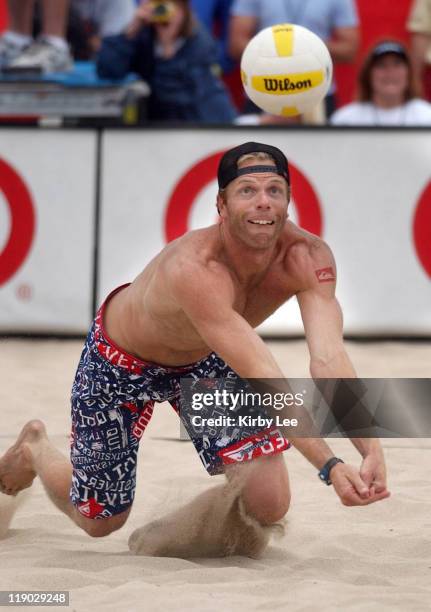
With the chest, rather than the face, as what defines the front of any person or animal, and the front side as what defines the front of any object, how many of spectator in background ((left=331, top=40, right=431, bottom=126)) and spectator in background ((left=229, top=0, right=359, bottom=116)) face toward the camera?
2

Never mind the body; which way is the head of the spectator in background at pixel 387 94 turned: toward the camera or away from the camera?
toward the camera

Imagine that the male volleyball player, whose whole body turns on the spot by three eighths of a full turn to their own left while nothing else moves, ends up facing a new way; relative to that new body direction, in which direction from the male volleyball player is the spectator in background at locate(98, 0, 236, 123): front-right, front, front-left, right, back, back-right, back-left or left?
front

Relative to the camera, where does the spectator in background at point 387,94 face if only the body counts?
toward the camera

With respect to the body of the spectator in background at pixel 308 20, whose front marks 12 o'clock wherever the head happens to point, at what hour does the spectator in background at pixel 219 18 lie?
the spectator in background at pixel 219 18 is roughly at 4 o'clock from the spectator in background at pixel 308 20.

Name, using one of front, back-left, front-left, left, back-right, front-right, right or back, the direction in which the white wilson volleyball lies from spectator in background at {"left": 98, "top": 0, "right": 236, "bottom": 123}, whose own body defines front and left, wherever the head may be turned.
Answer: front-left

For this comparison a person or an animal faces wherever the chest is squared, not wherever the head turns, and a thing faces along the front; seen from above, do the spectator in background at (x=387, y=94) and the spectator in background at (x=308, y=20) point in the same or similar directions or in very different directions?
same or similar directions

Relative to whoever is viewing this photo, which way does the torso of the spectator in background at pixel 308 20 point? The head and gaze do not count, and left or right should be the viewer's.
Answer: facing the viewer

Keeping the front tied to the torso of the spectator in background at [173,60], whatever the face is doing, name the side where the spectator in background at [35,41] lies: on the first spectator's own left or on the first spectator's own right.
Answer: on the first spectator's own right

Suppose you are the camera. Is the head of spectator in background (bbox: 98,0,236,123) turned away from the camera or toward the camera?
toward the camera

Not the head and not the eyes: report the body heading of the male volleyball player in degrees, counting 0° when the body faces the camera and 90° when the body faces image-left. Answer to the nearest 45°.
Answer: approximately 315°

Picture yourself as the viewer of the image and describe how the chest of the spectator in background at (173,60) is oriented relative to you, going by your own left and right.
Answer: facing the viewer and to the left of the viewer
